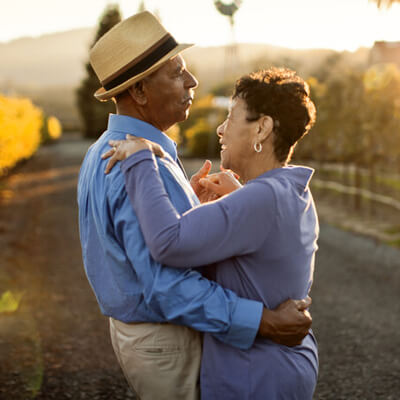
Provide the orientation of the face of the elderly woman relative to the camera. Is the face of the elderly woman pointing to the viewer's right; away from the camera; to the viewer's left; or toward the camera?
to the viewer's left

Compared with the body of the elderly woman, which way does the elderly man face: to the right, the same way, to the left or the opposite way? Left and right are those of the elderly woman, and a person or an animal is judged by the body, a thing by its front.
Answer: the opposite way

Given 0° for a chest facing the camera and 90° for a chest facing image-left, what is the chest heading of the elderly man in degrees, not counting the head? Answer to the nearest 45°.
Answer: approximately 270°

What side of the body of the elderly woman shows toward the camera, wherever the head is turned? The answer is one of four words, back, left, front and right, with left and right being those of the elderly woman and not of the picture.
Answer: left

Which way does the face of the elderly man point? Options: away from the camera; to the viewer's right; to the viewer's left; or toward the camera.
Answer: to the viewer's right

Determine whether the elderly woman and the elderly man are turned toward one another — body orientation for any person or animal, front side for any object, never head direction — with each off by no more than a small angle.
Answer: yes
